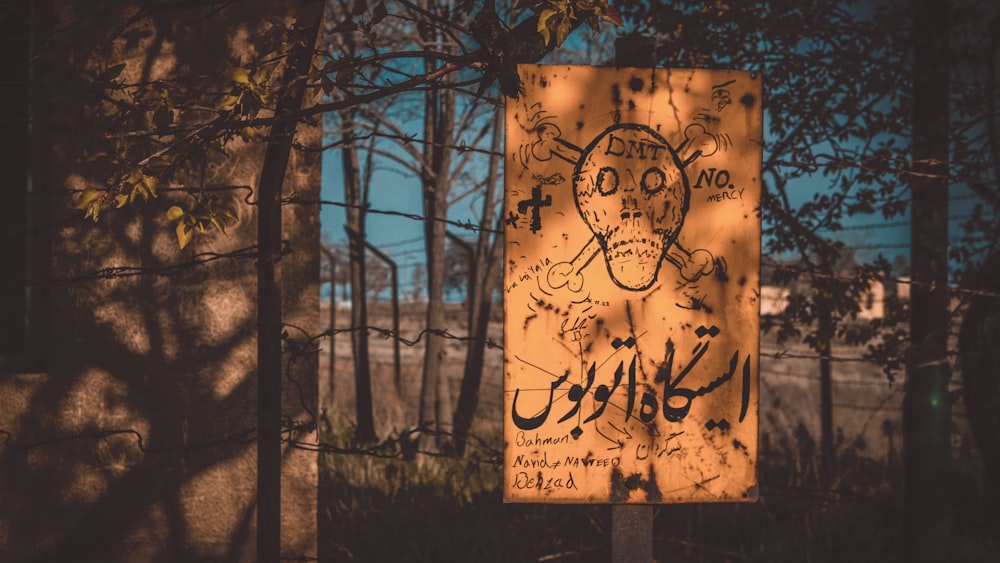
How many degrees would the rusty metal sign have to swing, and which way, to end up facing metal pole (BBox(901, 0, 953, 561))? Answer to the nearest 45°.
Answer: approximately 135° to its left

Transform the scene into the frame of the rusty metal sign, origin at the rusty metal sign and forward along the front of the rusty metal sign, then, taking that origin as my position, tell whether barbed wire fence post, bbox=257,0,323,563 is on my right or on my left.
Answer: on my right

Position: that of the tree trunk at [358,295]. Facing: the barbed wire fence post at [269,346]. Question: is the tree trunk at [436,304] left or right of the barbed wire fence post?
left

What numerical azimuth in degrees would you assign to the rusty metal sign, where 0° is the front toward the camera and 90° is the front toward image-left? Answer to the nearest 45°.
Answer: approximately 0°

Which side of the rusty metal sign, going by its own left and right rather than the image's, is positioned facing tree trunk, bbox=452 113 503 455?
back

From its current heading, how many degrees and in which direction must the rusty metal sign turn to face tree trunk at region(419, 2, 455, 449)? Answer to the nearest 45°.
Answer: approximately 180°
